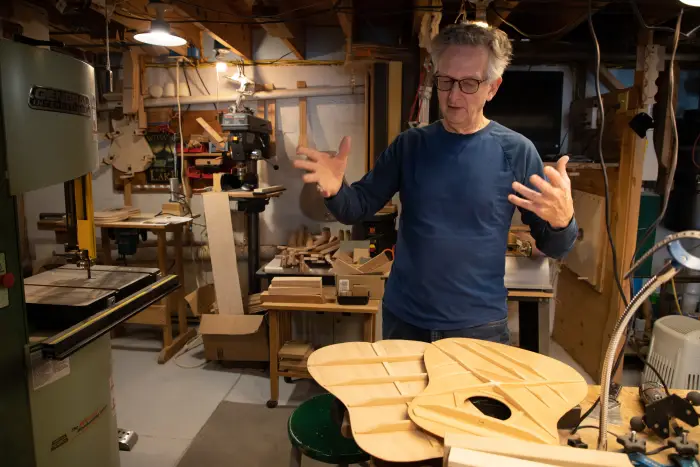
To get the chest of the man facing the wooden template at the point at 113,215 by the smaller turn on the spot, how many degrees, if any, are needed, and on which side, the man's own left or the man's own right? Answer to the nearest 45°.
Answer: approximately 135° to the man's own right

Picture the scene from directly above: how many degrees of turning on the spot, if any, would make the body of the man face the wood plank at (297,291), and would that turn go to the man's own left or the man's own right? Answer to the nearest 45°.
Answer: approximately 135° to the man's own right

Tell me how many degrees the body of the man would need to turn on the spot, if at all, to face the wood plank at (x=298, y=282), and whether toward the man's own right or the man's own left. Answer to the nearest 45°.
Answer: approximately 135° to the man's own right

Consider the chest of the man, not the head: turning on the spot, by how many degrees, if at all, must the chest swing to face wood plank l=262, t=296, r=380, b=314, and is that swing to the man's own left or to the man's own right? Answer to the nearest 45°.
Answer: approximately 135° to the man's own right

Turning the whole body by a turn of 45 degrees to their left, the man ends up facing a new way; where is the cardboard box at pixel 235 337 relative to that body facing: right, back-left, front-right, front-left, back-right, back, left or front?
back

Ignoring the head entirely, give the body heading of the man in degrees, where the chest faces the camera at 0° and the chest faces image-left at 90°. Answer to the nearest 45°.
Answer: approximately 0°

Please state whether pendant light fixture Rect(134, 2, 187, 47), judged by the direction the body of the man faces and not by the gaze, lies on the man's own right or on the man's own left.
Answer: on the man's own right

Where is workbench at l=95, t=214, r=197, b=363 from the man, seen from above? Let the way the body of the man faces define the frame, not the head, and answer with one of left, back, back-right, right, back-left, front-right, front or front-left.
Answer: back-right

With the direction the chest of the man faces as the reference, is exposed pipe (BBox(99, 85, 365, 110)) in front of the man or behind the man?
behind
